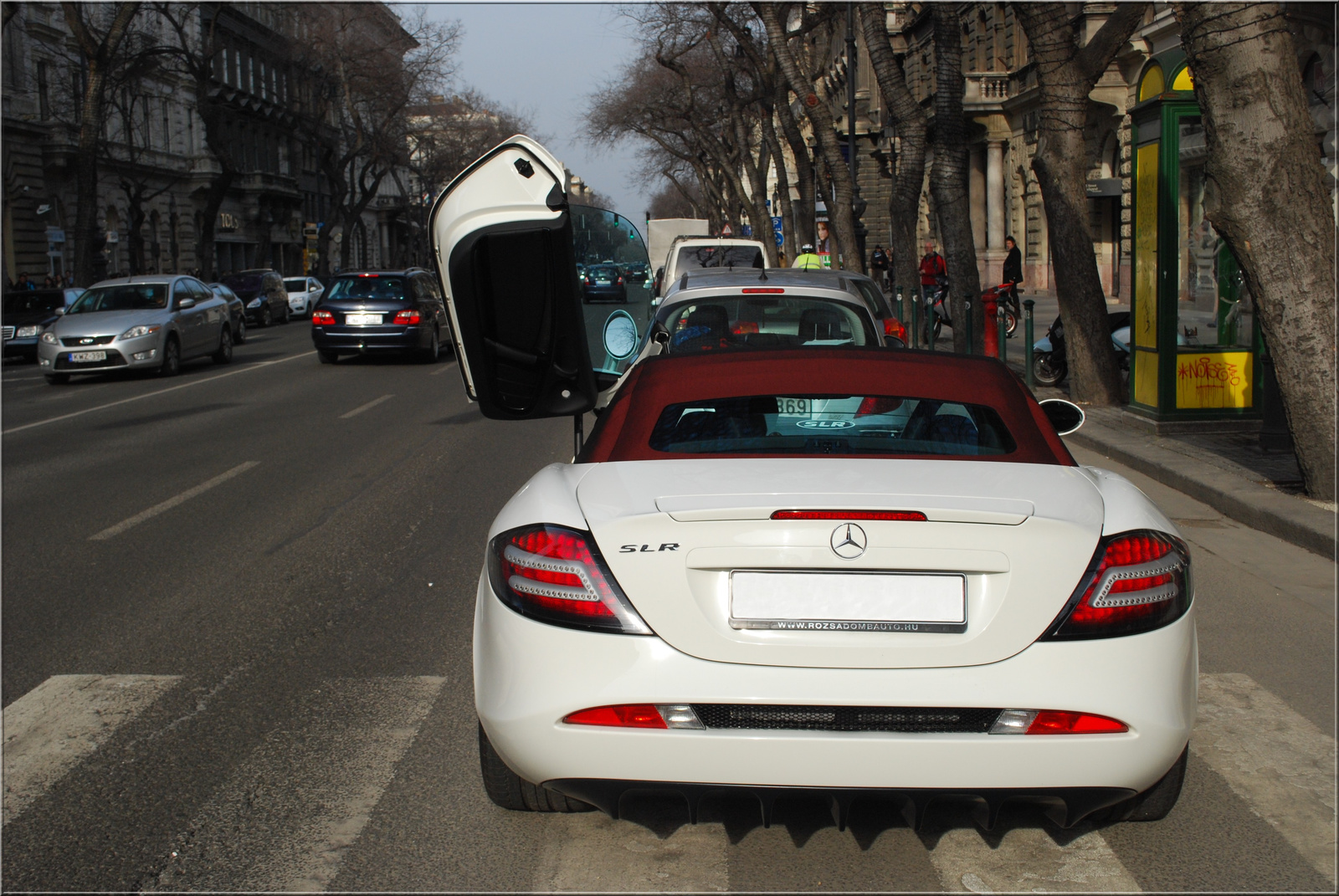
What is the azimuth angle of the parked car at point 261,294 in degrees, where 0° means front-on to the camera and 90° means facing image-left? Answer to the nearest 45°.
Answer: approximately 45°

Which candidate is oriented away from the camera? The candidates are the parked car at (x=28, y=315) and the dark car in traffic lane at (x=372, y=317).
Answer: the dark car in traffic lane at (x=372, y=317)

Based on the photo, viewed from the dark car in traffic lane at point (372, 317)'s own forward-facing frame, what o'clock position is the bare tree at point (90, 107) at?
The bare tree is roughly at 11 o'clock from the dark car in traffic lane.

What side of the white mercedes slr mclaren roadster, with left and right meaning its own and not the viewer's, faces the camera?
back

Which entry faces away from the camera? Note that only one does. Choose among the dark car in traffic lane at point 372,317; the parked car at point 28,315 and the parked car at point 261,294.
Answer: the dark car in traffic lane at point 372,317

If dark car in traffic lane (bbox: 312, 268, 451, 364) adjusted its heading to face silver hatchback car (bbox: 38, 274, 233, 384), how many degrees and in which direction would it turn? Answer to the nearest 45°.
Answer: approximately 90° to its left

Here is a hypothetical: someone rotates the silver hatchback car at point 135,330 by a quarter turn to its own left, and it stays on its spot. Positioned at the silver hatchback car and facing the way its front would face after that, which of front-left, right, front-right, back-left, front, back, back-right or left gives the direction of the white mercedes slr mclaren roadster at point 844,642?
front-right

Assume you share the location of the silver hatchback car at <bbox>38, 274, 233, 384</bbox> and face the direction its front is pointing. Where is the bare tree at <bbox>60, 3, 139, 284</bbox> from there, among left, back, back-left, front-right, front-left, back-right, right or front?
back-right

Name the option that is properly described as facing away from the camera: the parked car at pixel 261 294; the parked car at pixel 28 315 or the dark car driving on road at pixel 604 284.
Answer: the dark car driving on road at pixel 604 284

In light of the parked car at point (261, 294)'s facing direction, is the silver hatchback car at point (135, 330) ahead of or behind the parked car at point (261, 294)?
ahead

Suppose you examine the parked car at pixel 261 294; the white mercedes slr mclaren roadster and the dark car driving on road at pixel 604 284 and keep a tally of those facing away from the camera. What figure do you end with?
2

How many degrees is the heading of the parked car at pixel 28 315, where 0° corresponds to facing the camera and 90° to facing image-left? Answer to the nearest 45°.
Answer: approximately 45°

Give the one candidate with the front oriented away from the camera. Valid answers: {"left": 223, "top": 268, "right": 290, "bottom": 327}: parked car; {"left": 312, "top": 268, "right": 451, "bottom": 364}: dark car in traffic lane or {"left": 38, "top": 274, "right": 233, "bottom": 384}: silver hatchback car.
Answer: {"left": 312, "top": 268, "right": 451, "bottom": 364}: dark car in traffic lane

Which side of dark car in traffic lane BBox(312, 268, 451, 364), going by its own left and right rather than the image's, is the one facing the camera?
back

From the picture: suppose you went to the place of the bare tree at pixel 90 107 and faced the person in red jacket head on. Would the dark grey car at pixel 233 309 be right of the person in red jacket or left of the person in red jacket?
right

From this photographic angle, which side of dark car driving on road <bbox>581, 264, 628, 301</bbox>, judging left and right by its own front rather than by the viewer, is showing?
back
